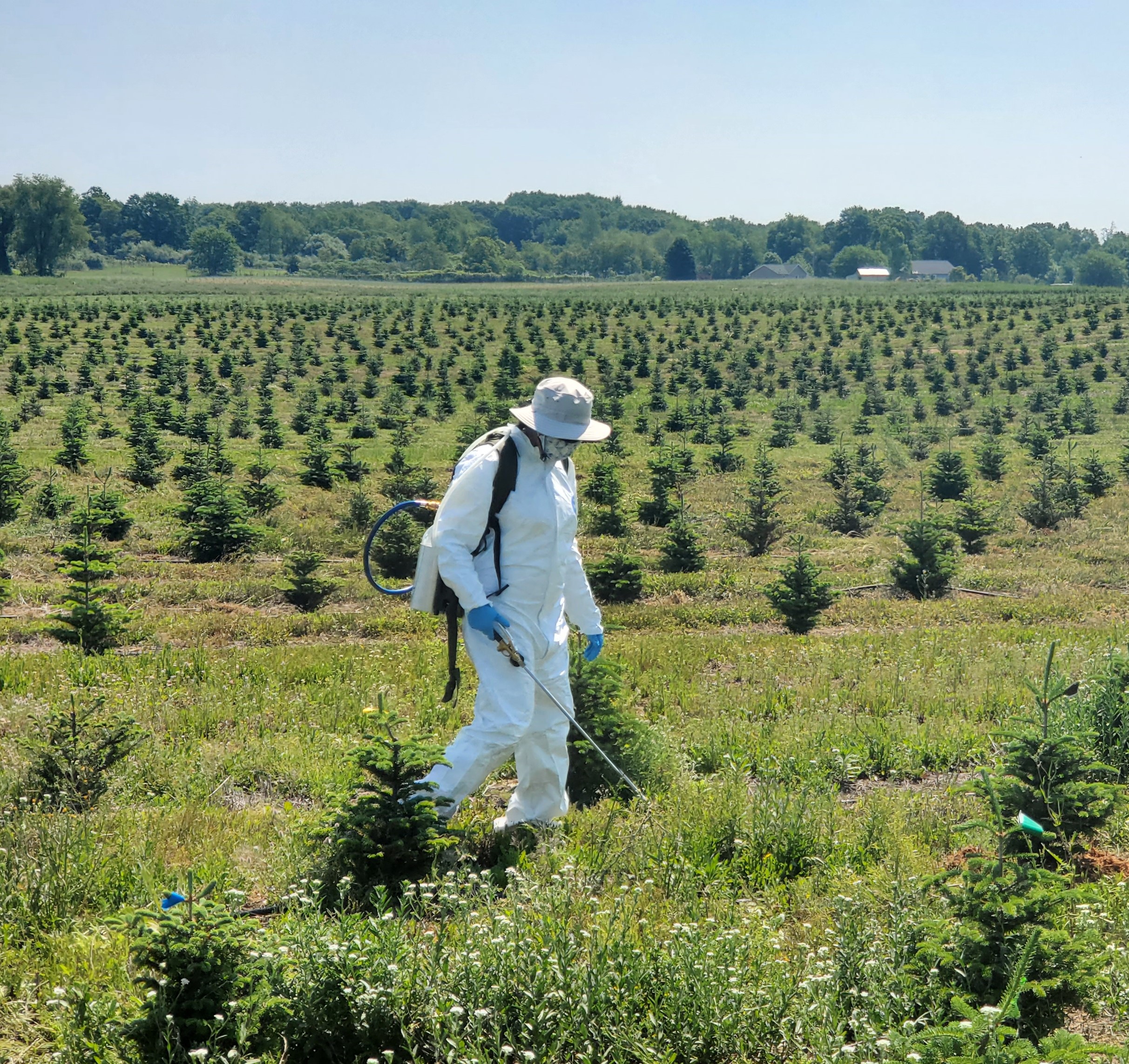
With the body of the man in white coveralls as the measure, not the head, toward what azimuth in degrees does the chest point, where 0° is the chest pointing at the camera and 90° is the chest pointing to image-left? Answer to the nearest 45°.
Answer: approximately 315°

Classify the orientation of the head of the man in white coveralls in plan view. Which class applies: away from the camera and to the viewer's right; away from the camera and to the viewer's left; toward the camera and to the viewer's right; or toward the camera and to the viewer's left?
toward the camera and to the viewer's right
